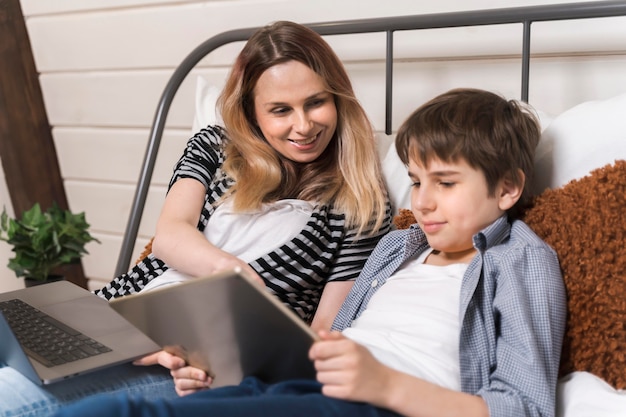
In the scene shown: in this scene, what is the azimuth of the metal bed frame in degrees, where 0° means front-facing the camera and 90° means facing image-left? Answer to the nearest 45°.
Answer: approximately 45°

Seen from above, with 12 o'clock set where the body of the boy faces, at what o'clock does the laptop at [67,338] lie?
The laptop is roughly at 2 o'clock from the boy.

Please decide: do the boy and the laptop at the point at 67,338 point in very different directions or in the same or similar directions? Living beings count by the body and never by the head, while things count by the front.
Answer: very different directions

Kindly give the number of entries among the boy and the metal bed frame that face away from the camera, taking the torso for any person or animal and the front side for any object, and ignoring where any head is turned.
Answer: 0

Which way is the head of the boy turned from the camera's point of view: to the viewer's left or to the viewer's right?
to the viewer's left

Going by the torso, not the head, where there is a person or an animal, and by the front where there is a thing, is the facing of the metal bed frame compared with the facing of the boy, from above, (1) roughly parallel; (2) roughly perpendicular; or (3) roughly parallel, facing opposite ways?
roughly parallel

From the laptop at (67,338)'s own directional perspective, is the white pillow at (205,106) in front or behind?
in front

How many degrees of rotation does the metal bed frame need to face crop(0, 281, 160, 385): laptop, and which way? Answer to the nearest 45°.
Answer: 0° — it already faces it
